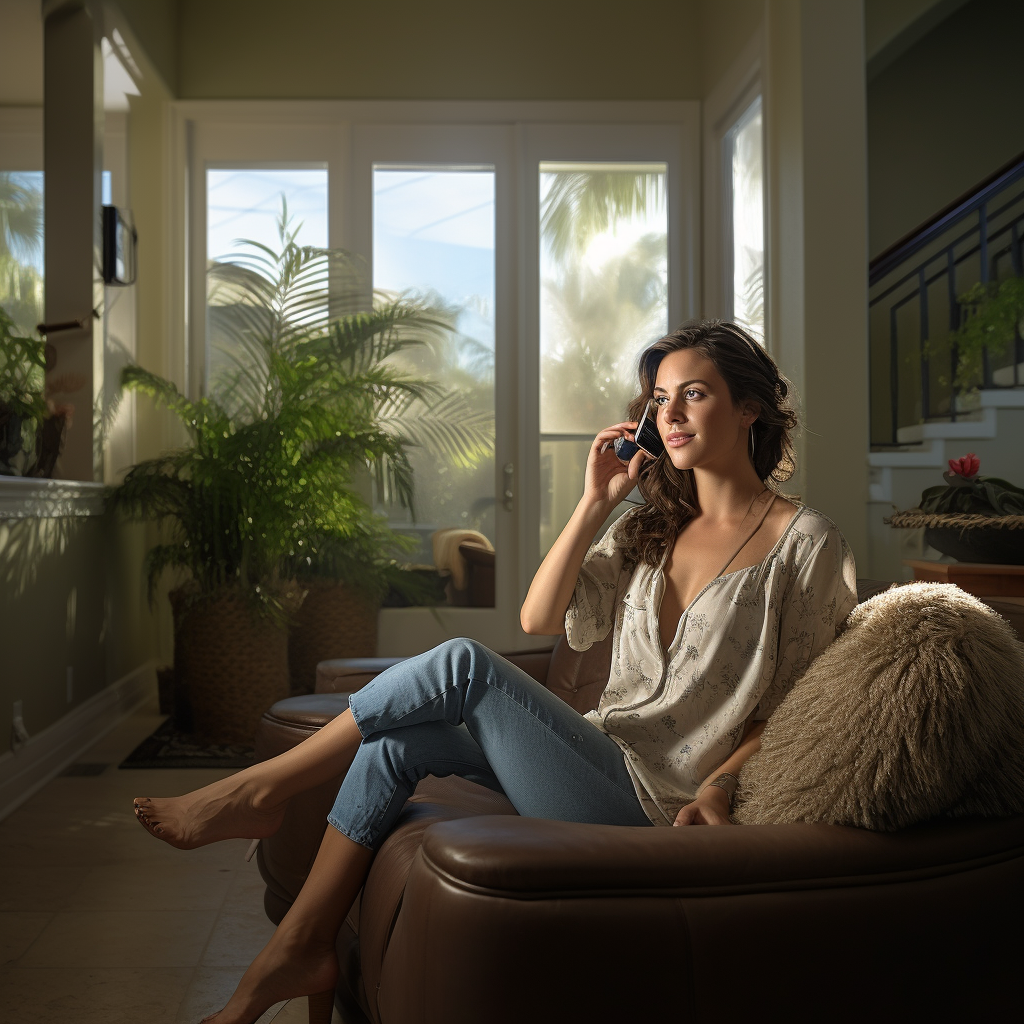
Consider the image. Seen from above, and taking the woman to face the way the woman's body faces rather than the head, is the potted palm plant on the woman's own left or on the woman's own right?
on the woman's own right

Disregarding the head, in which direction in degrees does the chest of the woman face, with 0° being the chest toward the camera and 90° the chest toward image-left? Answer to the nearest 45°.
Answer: approximately 45°

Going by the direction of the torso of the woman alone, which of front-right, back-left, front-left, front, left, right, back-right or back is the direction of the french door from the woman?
back-right

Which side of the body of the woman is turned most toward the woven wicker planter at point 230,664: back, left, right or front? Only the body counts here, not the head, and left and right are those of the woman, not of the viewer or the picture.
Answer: right

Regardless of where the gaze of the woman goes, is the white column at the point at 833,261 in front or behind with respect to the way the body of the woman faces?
behind

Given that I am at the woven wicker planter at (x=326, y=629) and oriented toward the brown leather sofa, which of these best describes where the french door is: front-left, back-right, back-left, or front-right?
back-left

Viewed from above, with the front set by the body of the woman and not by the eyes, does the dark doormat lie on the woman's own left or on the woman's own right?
on the woman's own right

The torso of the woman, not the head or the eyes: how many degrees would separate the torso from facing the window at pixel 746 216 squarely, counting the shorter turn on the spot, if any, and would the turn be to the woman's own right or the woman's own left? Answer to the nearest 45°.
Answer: approximately 135° to the woman's own right

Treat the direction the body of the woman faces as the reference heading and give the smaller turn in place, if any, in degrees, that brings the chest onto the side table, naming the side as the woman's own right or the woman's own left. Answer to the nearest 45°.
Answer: approximately 180°

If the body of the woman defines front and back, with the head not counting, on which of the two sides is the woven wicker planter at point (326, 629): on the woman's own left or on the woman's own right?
on the woman's own right
